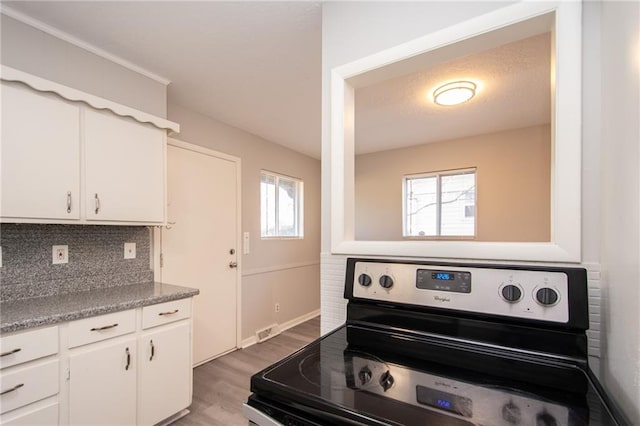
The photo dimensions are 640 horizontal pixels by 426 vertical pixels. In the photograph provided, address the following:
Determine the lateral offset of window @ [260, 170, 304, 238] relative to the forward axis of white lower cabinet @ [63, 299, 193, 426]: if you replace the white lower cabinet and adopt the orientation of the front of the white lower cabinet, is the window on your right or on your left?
on your left

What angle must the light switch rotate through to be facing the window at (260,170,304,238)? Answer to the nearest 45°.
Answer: approximately 90° to its left

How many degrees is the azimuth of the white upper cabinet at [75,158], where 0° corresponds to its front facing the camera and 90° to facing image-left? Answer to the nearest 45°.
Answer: approximately 315°

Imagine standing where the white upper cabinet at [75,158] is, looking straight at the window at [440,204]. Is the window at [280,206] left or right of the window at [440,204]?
left

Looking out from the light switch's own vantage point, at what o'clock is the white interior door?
The white interior door is roughly at 3 o'clock from the light switch.

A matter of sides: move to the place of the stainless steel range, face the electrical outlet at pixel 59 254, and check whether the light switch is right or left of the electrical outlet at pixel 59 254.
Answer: right

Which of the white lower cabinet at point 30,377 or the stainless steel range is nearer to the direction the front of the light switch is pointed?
the stainless steel range

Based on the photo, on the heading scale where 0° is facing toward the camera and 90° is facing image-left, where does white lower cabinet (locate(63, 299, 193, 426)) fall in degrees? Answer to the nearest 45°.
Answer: approximately 315°
